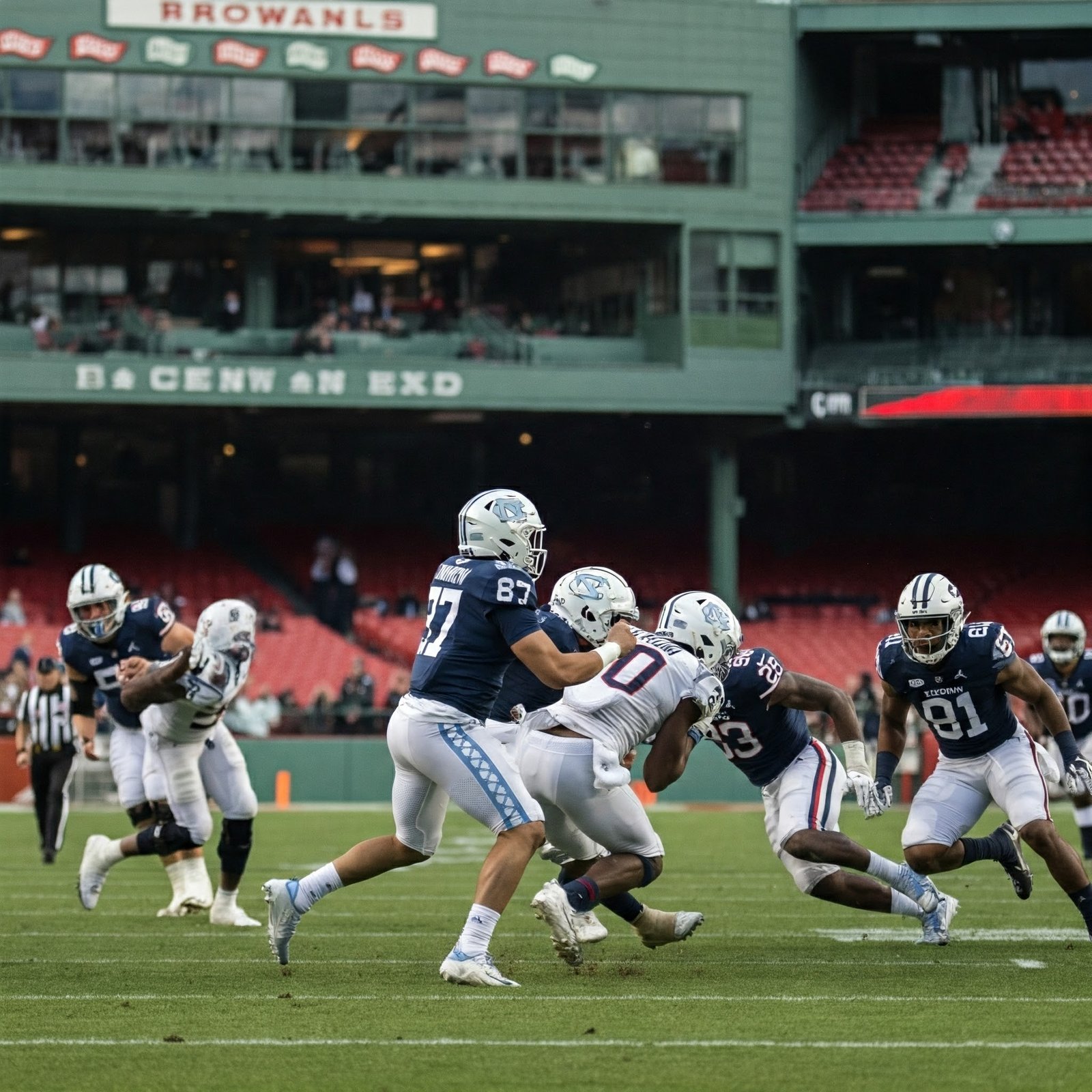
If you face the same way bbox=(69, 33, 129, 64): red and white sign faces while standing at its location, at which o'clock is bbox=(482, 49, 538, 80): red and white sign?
bbox=(482, 49, 538, 80): red and white sign is roughly at 9 o'clock from bbox=(69, 33, 129, 64): red and white sign.

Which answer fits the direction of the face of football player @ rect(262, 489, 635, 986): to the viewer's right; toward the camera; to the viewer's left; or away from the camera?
to the viewer's right

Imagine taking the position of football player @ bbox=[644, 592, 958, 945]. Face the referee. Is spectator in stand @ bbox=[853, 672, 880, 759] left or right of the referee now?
right

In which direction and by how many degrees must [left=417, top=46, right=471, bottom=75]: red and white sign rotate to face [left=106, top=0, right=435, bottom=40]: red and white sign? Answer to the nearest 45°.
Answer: approximately 90° to its right

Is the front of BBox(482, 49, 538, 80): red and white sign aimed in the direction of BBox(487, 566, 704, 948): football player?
yes

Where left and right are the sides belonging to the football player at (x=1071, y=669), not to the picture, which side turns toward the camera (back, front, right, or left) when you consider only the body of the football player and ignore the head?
front

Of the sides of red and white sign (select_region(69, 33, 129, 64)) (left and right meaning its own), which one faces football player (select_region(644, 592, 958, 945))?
front

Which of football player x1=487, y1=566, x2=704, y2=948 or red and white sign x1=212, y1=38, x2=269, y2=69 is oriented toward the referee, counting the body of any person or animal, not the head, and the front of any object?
the red and white sign

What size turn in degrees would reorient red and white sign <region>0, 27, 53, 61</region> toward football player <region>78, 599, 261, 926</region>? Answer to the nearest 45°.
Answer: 0° — it already faces them

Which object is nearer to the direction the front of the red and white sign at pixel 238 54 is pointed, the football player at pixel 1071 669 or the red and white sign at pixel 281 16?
the football player

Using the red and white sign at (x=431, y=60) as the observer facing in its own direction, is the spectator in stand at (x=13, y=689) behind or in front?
in front

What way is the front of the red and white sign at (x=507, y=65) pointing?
toward the camera

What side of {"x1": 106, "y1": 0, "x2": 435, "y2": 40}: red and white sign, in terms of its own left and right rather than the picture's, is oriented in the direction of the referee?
front

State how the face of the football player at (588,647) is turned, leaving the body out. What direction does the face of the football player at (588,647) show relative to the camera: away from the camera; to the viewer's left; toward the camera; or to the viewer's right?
to the viewer's right

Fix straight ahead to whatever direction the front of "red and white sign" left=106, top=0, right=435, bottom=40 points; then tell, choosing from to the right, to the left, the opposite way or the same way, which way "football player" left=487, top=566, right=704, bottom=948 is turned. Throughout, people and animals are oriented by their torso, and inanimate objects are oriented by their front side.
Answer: to the left

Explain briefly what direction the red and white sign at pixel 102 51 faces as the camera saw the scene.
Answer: facing the viewer

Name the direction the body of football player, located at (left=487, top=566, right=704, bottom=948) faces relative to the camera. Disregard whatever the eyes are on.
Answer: to the viewer's right

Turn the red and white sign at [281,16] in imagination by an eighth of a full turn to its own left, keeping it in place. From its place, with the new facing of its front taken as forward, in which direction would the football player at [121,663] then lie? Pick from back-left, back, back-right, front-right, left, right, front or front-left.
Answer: front-right
